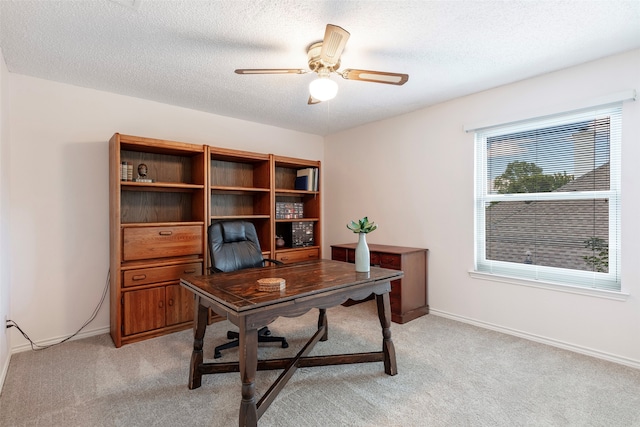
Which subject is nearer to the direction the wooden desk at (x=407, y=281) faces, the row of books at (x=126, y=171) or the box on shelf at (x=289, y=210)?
the row of books

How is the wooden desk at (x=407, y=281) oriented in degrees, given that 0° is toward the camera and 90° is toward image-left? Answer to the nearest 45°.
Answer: approximately 45°

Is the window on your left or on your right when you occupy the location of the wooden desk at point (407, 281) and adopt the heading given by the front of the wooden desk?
on your left

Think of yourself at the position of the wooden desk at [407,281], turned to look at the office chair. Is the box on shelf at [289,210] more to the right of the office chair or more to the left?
right

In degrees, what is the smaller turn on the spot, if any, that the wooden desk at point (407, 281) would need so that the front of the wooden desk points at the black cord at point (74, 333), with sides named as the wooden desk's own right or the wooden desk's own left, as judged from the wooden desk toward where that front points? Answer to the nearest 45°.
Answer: approximately 45° to the wooden desk's own right

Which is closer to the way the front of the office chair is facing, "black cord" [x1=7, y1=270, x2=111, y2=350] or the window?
the window

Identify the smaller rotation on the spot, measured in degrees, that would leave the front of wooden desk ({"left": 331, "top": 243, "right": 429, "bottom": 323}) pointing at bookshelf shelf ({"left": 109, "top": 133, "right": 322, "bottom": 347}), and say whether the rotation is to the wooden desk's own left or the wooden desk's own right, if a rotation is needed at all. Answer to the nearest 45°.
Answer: approximately 45° to the wooden desk's own right

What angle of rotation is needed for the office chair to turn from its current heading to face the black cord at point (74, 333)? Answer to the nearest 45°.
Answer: approximately 135° to its right
